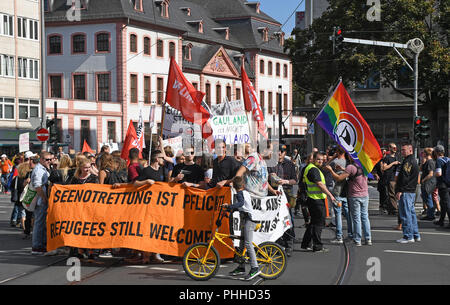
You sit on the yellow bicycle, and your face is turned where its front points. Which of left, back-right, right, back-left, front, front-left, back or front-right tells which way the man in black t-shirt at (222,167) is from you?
right

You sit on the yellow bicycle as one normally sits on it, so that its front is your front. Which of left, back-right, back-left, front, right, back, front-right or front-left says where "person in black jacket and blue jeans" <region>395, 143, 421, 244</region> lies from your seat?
back-right

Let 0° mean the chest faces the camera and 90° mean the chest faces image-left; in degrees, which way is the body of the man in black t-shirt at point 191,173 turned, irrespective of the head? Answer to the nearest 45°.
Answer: approximately 0°

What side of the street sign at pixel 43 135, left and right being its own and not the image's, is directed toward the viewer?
front

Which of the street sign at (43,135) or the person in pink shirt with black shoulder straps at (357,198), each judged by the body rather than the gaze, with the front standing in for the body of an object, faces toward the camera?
the street sign

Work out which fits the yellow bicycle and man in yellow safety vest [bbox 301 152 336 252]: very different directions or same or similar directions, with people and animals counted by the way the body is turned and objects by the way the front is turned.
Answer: very different directions

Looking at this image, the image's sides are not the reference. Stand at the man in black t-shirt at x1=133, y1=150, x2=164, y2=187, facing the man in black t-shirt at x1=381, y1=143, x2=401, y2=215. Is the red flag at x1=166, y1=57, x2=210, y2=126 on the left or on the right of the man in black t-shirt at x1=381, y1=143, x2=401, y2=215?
left

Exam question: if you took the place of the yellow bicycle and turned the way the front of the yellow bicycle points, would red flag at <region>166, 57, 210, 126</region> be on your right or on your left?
on your right

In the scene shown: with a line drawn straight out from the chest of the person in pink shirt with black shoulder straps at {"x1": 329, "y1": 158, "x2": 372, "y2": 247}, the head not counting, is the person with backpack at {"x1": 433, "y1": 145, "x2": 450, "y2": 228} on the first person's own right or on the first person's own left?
on the first person's own right

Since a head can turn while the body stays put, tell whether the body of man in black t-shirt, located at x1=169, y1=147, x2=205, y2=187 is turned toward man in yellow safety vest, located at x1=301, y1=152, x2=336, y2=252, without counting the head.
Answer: no

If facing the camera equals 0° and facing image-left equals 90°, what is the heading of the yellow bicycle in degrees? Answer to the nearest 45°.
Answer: approximately 90°
